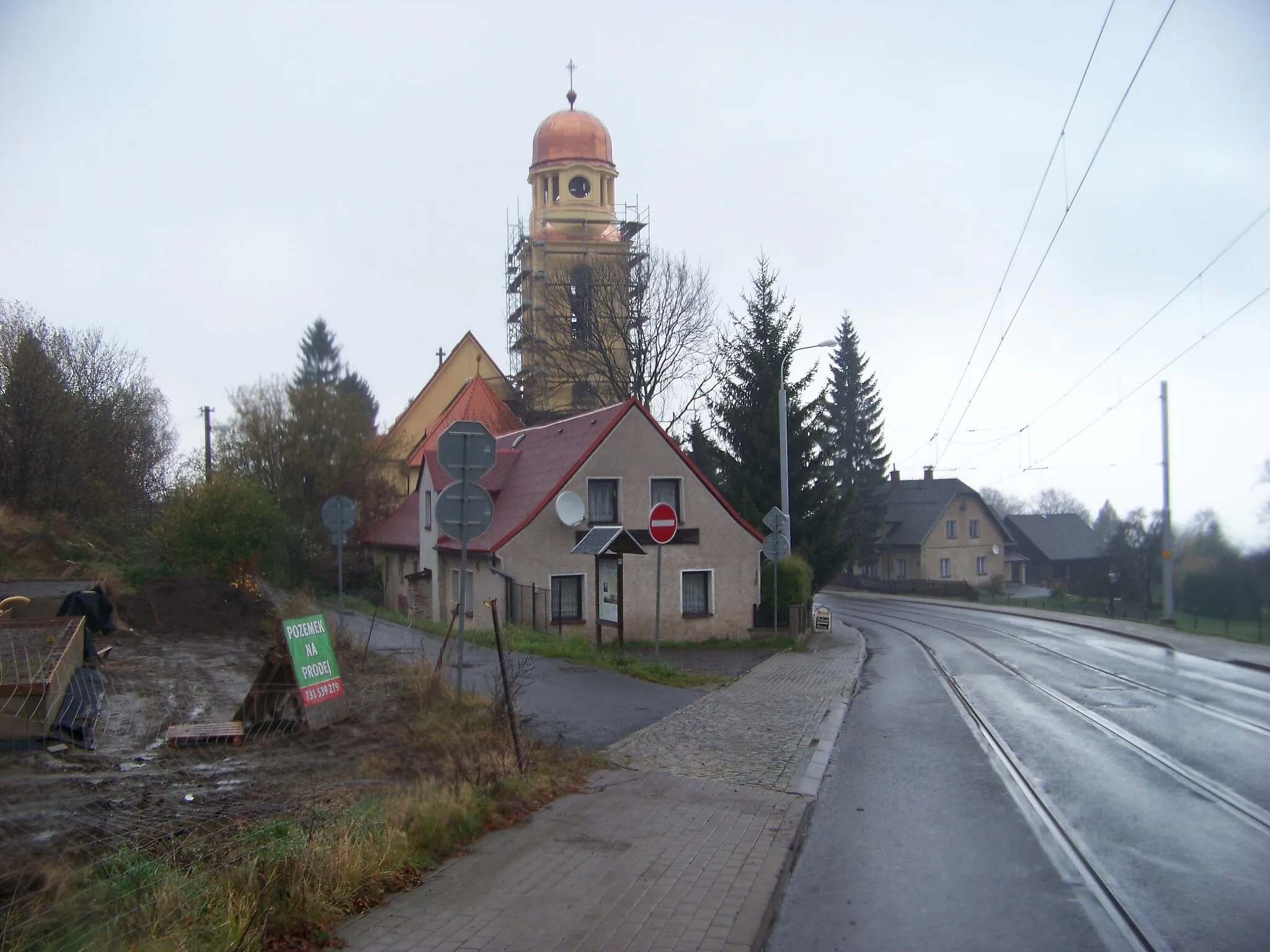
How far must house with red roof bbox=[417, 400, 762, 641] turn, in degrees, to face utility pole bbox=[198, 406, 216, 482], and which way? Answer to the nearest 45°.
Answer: approximately 135° to its right

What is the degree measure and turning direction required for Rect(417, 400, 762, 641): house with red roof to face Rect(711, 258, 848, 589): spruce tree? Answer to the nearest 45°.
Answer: approximately 135° to its left

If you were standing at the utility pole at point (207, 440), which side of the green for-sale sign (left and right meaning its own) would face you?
back

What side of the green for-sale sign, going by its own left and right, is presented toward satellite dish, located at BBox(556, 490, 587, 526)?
back

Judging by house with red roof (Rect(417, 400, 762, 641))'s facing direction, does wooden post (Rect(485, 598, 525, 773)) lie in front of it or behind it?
in front

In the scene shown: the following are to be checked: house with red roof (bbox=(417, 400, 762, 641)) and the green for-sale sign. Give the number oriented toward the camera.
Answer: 2

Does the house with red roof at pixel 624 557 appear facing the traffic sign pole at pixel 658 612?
yes

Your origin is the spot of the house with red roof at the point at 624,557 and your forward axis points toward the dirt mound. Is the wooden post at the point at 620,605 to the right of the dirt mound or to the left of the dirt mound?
left

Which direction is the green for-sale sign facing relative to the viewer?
toward the camera

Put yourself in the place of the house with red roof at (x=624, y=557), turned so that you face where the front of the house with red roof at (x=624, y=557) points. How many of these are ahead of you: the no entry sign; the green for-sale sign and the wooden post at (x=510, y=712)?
3

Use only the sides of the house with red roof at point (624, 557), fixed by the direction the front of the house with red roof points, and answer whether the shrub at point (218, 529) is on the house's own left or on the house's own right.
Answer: on the house's own right

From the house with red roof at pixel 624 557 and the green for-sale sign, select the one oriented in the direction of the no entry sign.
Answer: the house with red roof

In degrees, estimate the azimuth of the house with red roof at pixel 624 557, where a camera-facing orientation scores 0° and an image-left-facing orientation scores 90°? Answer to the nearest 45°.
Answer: approximately 0°
